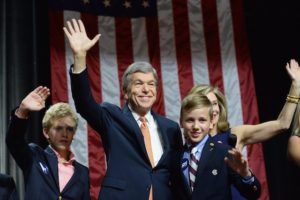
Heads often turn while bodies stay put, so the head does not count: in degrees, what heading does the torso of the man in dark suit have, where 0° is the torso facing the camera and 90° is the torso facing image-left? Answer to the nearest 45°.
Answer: approximately 315°

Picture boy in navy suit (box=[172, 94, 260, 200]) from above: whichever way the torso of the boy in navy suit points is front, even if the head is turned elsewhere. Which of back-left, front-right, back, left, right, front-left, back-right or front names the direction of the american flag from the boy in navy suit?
back-right

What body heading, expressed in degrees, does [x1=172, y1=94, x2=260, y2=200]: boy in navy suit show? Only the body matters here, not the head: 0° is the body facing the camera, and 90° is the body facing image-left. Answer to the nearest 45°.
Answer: approximately 45°

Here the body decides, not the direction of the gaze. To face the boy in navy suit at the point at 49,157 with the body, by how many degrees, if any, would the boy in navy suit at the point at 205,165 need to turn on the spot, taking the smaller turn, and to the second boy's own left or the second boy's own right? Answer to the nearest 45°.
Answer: approximately 45° to the second boy's own right
